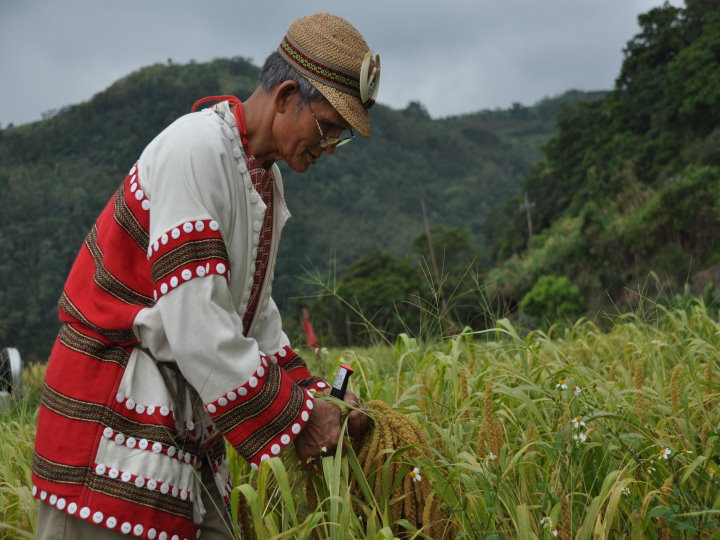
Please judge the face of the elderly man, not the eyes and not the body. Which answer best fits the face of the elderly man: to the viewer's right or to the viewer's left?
to the viewer's right

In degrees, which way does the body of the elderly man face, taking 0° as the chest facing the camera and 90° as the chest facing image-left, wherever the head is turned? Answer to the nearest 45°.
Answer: approximately 270°
